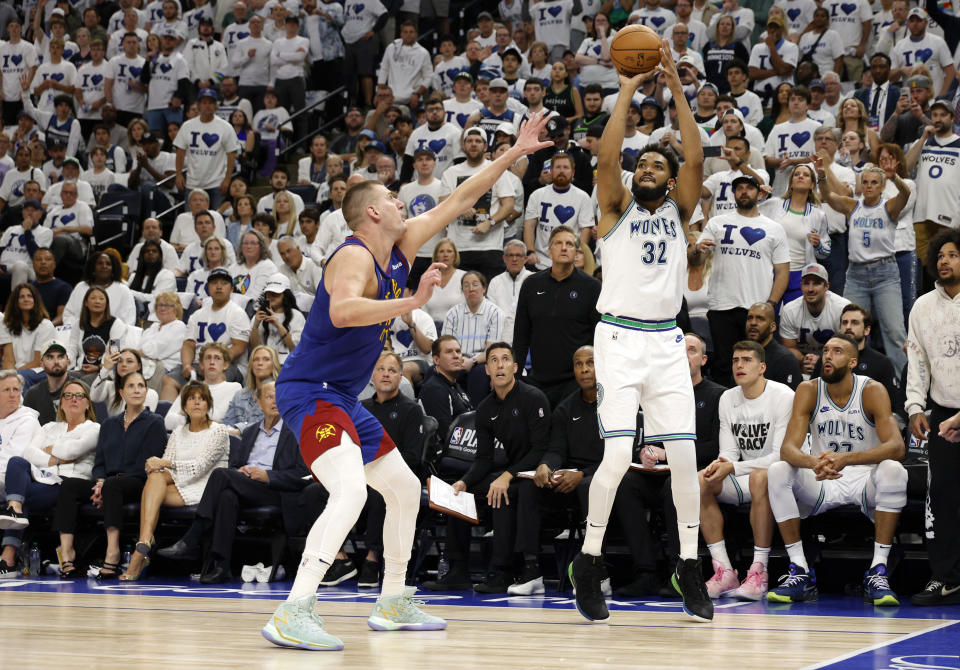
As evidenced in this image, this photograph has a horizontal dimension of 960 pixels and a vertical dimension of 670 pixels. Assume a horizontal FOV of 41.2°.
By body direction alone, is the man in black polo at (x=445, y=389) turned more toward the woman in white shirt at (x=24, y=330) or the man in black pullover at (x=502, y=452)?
the man in black pullover

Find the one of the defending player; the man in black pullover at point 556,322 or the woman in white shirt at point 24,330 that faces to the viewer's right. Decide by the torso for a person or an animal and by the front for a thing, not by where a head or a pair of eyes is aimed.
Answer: the defending player

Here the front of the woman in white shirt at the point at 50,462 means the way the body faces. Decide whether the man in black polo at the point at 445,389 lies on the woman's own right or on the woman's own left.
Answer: on the woman's own left

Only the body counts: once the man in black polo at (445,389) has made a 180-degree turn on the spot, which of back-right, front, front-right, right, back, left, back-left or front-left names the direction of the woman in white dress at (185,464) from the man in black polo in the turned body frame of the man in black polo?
front-left

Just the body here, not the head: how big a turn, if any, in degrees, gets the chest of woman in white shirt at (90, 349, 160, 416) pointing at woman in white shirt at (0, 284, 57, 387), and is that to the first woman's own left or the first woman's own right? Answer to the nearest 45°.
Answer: approximately 135° to the first woman's own right

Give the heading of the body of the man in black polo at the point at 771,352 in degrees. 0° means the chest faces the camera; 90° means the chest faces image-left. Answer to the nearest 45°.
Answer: approximately 45°

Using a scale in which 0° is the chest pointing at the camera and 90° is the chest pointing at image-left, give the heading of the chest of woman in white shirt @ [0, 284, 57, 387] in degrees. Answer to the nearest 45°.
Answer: approximately 0°

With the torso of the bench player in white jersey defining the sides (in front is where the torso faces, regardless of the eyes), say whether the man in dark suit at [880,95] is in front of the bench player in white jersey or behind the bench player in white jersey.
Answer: behind

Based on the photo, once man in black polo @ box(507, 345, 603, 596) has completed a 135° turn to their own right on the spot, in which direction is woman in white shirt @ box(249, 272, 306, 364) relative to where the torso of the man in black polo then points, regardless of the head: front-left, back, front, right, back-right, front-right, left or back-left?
front-left
